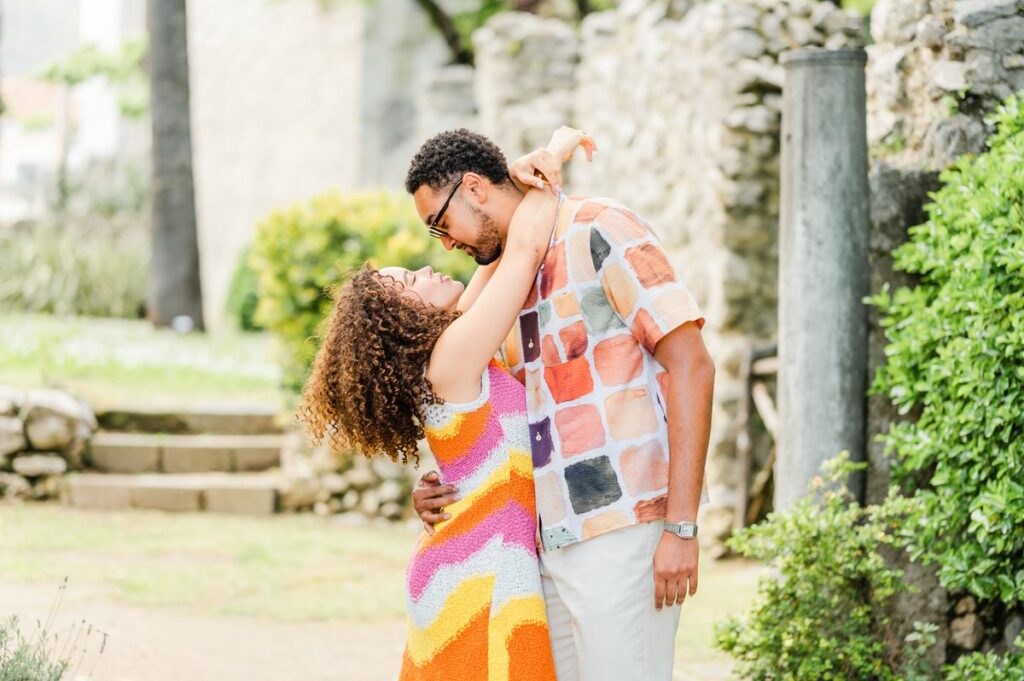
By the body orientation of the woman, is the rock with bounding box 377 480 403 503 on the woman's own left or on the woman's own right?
on the woman's own left

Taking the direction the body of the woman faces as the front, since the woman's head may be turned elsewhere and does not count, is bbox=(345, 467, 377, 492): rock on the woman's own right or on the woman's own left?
on the woman's own left

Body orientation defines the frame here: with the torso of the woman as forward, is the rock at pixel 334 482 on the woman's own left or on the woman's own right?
on the woman's own left

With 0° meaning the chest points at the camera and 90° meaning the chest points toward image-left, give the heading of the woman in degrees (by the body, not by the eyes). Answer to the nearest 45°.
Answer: approximately 270°

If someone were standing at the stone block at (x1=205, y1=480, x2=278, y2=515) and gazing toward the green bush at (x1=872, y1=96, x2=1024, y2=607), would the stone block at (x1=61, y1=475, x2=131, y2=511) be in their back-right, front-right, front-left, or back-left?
back-right

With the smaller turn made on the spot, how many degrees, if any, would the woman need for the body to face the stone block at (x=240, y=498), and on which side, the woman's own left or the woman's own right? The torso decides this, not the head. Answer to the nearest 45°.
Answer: approximately 90° to the woman's own left

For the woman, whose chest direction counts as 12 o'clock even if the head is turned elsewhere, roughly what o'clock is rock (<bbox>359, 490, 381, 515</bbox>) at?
The rock is roughly at 9 o'clock from the woman.

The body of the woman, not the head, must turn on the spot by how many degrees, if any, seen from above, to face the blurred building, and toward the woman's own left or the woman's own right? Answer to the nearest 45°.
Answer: approximately 90° to the woman's own left
